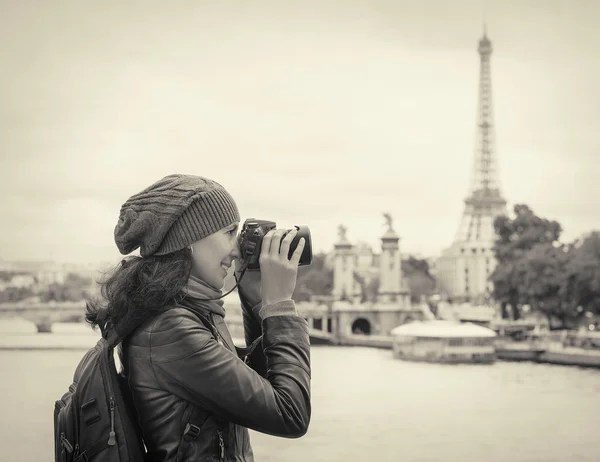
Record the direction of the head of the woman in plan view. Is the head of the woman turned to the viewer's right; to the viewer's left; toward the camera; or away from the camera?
to the viewer's right

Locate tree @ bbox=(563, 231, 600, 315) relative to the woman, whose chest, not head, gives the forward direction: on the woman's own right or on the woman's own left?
on the woman's own left

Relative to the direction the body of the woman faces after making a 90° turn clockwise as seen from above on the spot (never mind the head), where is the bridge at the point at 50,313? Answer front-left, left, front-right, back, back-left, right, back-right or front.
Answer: back

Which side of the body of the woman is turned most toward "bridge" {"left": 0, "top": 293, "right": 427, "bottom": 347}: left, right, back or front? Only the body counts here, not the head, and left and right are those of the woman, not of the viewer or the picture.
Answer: left

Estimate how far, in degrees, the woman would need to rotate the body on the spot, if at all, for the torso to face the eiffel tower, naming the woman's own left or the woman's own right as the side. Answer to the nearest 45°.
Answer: approximately 90° to the woman's own left

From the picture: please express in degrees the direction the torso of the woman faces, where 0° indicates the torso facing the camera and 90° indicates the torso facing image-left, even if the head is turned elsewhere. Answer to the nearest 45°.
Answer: approximately 270°

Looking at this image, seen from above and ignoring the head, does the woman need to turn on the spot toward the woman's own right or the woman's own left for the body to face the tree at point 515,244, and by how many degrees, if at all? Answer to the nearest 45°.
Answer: approximately 90° to the woman's own left

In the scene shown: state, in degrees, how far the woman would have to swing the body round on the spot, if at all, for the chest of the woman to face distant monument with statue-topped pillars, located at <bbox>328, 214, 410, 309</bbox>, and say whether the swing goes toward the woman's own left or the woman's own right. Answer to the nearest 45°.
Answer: approximately 90° to the woman's own left

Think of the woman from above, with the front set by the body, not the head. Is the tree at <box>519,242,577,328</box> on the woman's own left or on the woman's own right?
on the woman's own left

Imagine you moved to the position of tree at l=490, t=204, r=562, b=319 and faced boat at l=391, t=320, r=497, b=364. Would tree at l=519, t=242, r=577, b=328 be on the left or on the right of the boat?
left
